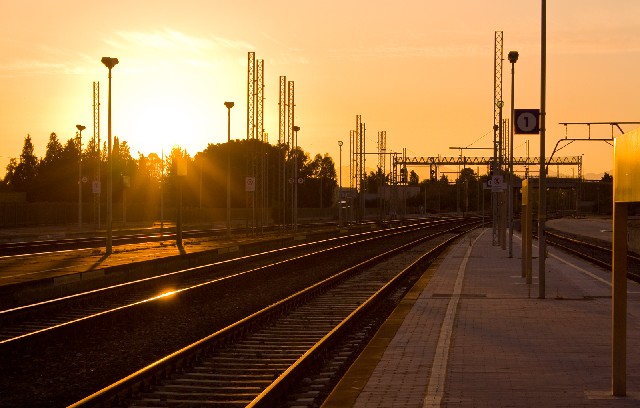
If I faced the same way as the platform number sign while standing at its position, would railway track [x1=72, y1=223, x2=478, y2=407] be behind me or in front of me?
in front

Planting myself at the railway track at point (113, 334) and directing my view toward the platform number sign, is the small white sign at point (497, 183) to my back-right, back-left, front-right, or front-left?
front-left

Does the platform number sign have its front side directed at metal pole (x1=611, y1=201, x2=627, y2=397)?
yes

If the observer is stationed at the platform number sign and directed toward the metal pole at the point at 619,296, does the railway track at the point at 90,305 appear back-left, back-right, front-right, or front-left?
front-right

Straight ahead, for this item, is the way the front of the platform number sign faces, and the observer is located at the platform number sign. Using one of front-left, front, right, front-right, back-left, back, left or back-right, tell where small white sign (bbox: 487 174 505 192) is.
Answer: back

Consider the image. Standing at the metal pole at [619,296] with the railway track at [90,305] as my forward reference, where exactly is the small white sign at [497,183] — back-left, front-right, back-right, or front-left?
front-right

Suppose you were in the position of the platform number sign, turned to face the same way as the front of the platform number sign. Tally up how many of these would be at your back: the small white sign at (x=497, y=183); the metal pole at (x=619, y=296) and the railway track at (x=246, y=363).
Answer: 1

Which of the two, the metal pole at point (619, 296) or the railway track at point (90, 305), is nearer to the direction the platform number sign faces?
the metal pole

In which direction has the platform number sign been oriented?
toward the camera
